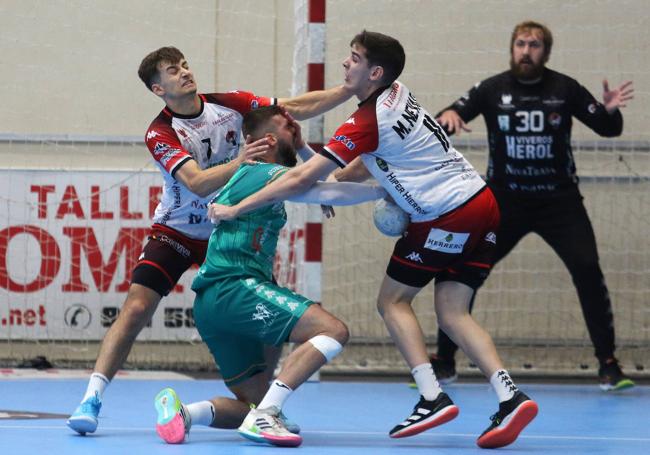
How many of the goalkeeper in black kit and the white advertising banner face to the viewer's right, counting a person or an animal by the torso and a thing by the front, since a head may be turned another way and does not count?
0

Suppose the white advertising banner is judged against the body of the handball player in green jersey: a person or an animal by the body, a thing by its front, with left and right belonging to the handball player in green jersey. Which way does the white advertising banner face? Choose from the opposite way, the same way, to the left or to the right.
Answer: to the right

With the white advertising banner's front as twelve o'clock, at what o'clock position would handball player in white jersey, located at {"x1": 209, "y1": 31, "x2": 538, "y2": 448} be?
The handball player in white jersey is roughly at 11 o'clock from the white advertising banner.

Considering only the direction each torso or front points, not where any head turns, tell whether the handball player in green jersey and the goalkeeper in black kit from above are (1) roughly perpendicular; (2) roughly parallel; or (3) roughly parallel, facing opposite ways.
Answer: roughly perpendicular

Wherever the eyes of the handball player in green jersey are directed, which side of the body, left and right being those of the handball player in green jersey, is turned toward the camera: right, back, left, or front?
right

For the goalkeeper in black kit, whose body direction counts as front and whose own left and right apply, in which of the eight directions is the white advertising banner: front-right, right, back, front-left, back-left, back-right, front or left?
right

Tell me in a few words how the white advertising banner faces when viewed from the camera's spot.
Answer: facing the viewer

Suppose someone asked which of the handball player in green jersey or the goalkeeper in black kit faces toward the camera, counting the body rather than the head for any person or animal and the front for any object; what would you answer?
the goalkeeper in black kit

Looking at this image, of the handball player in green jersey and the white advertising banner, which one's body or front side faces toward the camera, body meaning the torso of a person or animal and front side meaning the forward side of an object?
the white advertising banner

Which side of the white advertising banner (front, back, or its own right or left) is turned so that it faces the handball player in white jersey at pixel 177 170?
front

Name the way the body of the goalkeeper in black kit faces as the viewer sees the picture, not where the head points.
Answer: toward the camera

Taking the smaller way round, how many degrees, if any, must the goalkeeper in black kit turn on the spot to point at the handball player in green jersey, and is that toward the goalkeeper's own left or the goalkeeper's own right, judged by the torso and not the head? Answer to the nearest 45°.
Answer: approximately 45° to the goalkeeper's own right

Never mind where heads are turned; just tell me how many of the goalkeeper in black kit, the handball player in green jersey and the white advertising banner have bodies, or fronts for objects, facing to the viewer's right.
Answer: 1

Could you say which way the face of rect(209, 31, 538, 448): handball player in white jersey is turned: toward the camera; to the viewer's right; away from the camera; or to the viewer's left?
to the viewer's left

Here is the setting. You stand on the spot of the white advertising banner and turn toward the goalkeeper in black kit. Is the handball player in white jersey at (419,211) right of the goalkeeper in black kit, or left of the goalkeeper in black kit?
right
